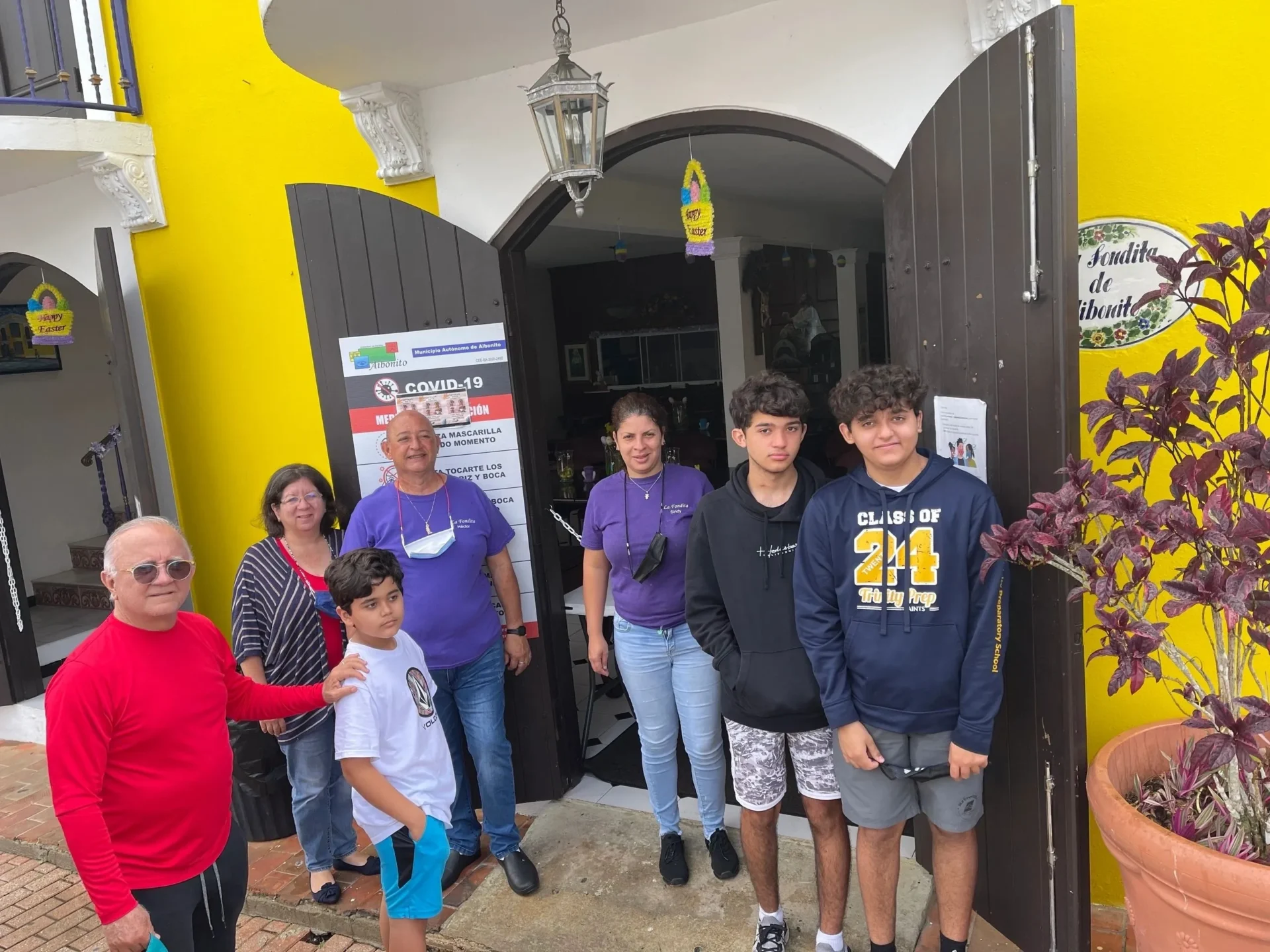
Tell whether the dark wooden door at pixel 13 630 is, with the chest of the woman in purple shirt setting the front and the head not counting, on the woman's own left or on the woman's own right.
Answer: on the woman's own right

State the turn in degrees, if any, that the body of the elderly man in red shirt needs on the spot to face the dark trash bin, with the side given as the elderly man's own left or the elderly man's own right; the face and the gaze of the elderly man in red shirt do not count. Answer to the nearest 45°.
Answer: approximately 135° to the elderly man's own left

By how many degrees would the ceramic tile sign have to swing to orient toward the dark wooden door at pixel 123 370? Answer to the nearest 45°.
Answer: approximately 90° to its right

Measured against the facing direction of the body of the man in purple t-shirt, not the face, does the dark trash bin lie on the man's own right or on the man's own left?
on the man's own right

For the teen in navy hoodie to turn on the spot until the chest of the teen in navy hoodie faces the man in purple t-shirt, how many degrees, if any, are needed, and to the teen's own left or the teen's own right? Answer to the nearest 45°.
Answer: approximately 90° to the teen's own right

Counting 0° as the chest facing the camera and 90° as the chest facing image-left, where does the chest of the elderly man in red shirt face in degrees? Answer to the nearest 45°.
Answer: approximately 315°

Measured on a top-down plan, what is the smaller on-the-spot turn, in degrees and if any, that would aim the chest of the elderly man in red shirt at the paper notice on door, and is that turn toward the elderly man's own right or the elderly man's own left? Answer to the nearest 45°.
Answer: approximately 45° to the elderly man's own left
